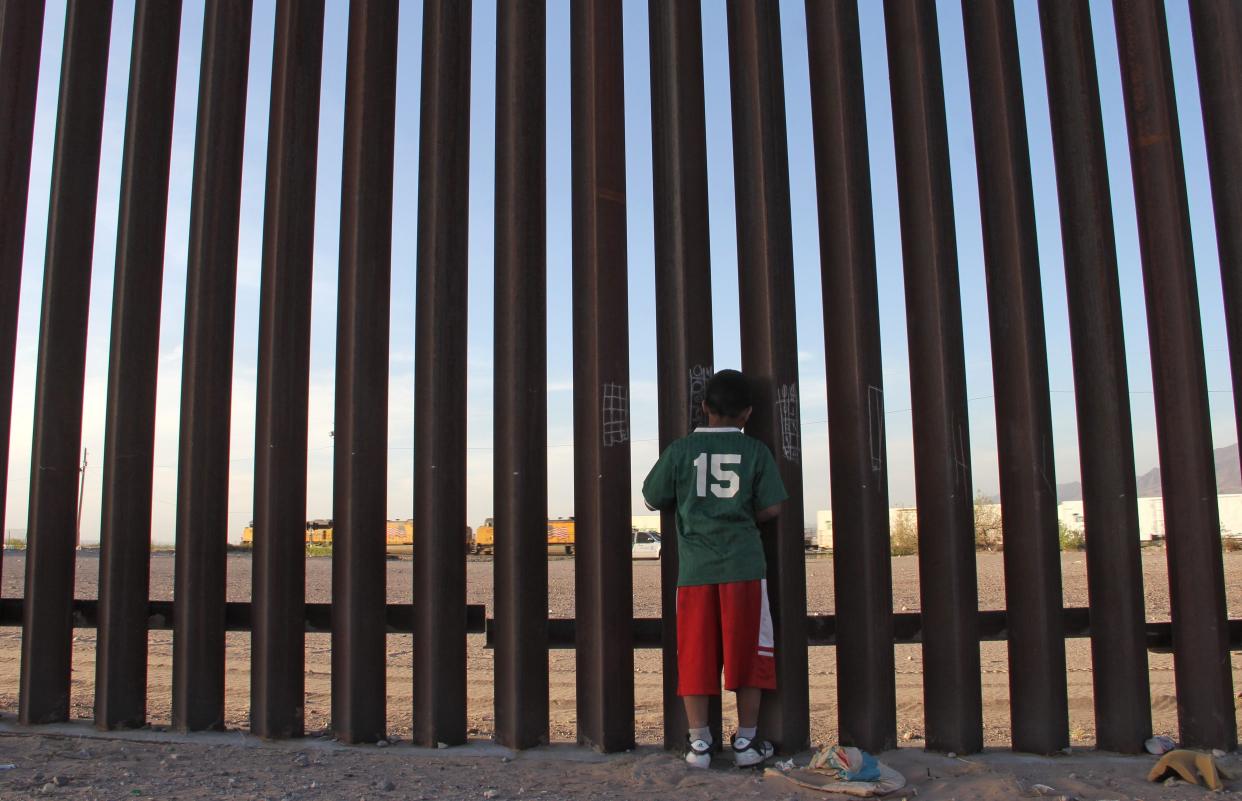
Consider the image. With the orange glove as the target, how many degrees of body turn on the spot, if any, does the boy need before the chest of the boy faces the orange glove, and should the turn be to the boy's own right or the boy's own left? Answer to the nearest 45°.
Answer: approximately 90° to the boy's own right

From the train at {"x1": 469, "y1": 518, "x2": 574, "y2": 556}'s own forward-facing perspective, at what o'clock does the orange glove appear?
The orange glove is roughly at 9 o'clock from the train.

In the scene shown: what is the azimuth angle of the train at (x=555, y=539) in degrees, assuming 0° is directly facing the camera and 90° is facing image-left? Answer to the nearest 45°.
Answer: approximately 90°

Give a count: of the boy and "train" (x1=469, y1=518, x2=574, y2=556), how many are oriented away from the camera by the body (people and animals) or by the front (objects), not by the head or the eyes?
1

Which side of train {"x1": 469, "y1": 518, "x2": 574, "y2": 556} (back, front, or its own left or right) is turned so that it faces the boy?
left

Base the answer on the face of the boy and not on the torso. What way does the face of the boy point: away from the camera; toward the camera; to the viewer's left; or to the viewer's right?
away from the camera

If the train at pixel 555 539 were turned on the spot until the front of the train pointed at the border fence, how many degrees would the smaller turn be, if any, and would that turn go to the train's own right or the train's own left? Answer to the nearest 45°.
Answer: approximately 90° to the train's own left

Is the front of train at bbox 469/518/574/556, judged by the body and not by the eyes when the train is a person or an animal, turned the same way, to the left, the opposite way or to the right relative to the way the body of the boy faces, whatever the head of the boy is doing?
to the left

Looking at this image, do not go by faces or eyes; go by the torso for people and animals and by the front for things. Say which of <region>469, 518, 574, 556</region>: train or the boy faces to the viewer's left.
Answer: the train

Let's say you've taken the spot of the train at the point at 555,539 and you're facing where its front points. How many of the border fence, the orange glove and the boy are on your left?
3

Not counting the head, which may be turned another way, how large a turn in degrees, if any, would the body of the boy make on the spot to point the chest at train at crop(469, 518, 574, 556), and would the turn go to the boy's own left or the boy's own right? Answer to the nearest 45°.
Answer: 0° — they already face it

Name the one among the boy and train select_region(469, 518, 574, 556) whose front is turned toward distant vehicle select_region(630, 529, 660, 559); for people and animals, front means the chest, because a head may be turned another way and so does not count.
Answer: the boy

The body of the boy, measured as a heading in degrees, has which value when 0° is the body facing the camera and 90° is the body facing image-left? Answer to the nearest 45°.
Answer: approximately 180°
